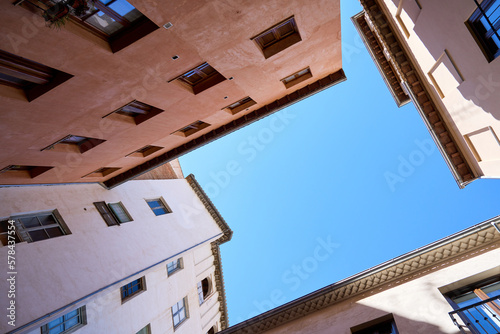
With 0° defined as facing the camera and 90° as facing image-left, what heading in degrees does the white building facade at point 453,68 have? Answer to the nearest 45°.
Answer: approximately 0°
